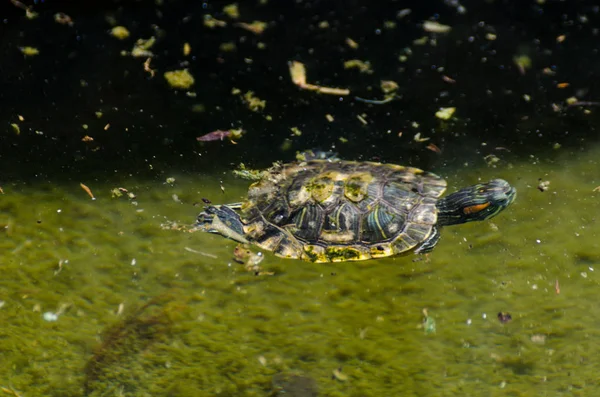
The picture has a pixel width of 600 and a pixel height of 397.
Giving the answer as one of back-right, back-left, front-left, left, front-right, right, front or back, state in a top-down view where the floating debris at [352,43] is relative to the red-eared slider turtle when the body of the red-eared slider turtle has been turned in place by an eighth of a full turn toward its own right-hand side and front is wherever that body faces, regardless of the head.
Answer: back-left

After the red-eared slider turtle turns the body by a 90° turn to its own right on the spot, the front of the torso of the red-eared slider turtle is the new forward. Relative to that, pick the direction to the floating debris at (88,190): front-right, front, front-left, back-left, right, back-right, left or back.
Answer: right

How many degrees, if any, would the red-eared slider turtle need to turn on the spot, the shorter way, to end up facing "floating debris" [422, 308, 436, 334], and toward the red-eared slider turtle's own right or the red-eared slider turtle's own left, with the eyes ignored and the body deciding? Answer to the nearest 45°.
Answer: approximately 45° to the red-eared slider turtle's own right

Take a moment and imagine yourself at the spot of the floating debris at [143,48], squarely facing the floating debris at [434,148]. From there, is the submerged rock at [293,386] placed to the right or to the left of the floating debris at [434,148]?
right

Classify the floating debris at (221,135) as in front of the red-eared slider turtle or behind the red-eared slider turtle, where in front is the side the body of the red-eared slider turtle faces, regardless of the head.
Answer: behind

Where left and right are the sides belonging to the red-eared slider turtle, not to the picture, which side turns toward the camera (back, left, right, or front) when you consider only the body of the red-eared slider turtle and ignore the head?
right

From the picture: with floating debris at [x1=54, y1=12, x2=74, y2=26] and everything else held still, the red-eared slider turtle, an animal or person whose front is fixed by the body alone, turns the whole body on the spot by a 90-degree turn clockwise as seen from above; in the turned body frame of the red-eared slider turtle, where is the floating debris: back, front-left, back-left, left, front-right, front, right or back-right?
back-right

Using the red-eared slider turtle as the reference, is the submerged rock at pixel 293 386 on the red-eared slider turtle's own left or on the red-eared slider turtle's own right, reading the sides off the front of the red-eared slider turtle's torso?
on the red-eared slider turtle's own right

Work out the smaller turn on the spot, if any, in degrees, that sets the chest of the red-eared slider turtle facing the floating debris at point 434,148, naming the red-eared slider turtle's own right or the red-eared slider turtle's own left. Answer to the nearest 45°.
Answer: approximately 45° to the red-eared slider turtle's own left

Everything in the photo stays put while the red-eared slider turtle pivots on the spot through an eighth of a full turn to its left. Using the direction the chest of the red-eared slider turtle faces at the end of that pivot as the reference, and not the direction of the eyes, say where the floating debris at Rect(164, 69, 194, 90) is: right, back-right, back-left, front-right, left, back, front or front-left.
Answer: left

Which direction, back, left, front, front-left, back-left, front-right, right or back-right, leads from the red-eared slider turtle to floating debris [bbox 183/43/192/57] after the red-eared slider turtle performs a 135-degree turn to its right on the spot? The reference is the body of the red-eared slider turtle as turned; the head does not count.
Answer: right

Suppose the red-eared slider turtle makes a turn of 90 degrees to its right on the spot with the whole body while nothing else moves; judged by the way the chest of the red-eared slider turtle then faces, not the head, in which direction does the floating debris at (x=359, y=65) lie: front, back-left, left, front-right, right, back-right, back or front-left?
back

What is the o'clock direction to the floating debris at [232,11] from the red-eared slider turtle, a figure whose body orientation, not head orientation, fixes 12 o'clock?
The floating debris is roughly at 8 o'clock from the red-eared slider turtle.

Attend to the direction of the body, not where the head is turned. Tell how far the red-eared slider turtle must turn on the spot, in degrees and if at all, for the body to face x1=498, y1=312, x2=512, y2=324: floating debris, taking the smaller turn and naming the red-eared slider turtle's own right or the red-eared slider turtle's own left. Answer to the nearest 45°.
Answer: approximately 45° to the red-eared slider turtle's own right

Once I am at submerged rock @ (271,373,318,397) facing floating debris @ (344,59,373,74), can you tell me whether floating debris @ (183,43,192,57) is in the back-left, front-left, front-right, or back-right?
front-left

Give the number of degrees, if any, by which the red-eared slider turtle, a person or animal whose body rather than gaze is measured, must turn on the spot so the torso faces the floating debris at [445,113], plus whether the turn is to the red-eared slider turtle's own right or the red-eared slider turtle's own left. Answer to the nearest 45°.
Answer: approximately 45° to the red-eared slider turtle's own left
